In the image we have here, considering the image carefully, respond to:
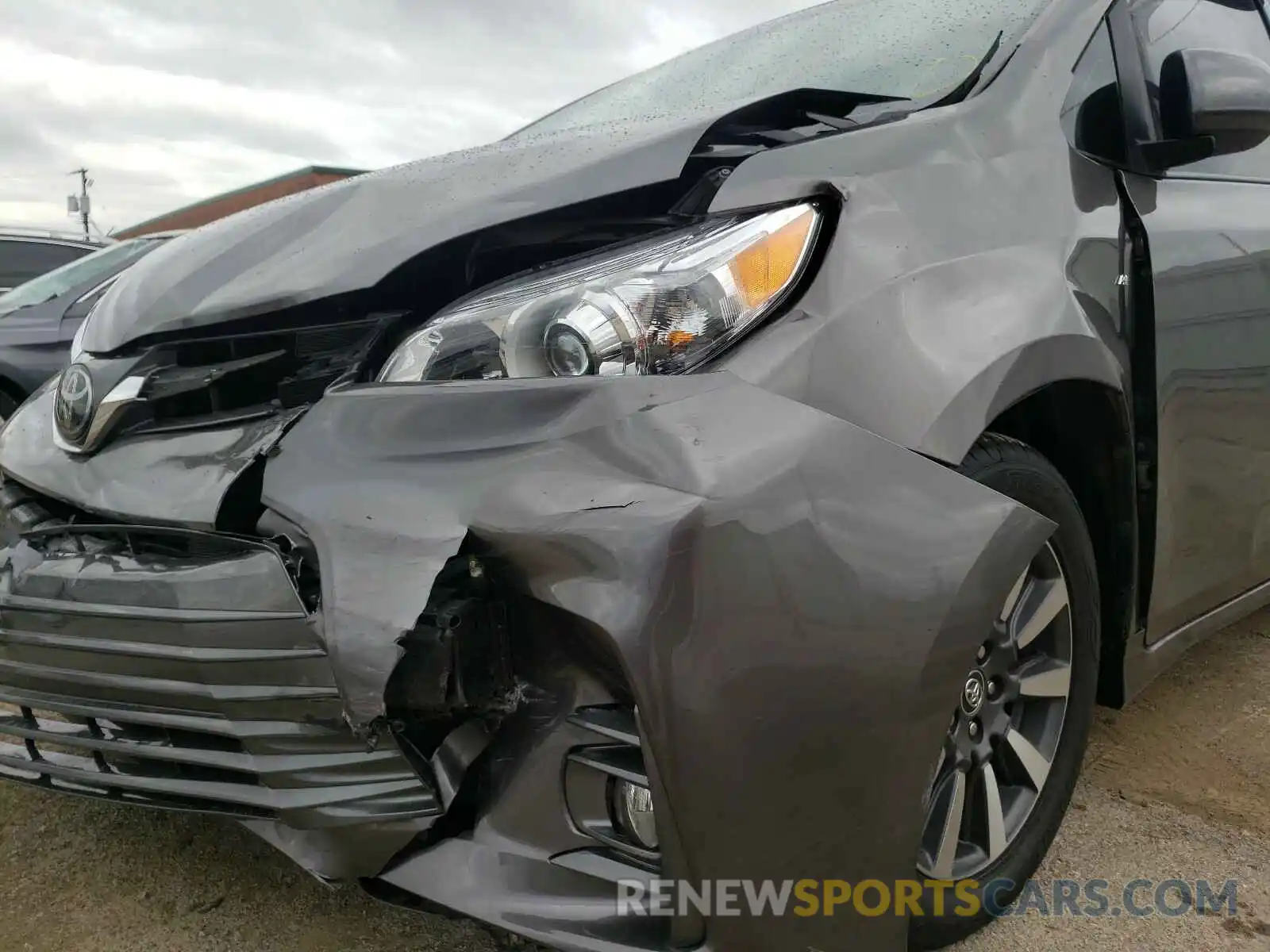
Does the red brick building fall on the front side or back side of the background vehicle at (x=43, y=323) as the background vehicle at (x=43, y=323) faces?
on the back side
